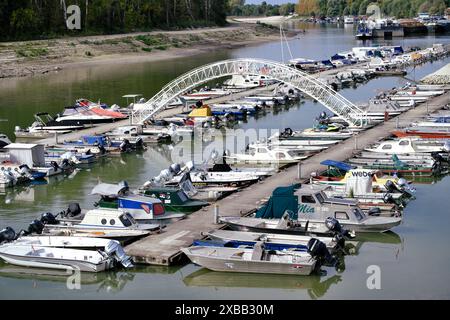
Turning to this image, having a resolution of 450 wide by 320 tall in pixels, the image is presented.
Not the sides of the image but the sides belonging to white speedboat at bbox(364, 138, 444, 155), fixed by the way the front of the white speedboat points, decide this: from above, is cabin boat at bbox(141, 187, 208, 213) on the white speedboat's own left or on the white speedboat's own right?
on the white speedboat's own left

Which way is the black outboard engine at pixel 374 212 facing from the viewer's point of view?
to the viewer's left

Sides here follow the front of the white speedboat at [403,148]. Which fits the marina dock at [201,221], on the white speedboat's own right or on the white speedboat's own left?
on the white speedboat's own left

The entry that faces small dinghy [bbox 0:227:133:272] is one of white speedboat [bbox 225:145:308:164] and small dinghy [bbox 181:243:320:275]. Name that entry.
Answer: small dinghy [bbox 181:243:320:275]

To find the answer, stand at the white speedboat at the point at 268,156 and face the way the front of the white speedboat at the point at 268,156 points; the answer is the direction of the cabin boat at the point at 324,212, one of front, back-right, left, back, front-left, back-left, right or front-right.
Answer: right

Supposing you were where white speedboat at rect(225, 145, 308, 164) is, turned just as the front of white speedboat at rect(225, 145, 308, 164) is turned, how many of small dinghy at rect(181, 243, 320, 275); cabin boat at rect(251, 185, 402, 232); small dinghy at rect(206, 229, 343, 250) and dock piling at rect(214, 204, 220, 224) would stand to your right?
4

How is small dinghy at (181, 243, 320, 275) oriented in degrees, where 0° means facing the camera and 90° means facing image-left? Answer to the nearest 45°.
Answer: approximately 90°

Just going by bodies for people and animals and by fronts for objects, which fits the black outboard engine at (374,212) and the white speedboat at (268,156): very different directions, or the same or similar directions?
very different directions

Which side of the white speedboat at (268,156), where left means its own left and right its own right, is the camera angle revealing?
right

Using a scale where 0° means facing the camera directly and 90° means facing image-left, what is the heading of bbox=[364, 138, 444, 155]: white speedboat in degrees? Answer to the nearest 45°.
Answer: approximately 90°

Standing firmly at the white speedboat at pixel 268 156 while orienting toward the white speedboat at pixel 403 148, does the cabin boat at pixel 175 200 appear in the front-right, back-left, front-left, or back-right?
back-right

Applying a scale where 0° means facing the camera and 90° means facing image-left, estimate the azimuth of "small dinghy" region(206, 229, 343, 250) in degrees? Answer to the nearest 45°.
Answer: approximately 90°

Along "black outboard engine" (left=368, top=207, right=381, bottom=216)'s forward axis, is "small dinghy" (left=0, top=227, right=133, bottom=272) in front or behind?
in front

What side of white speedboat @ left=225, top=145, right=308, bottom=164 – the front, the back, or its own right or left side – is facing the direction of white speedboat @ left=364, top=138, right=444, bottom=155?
front
